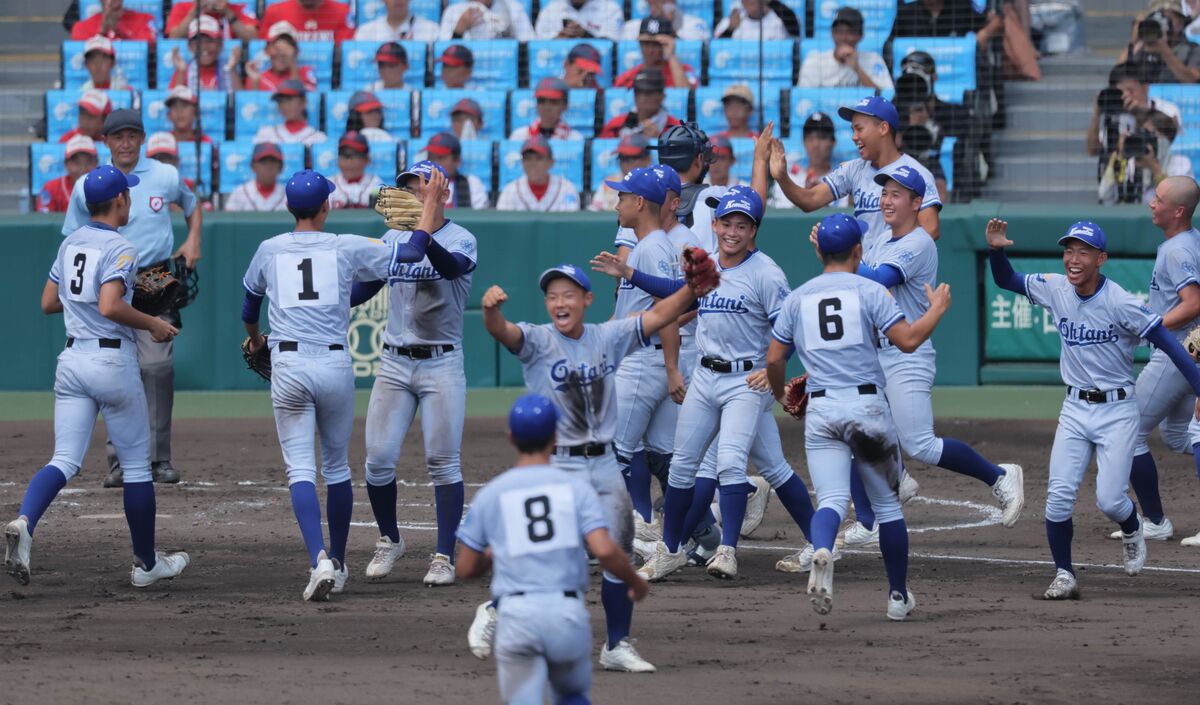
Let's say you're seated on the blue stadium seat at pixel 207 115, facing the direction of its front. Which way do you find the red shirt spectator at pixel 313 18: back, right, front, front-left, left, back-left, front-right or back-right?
back-left

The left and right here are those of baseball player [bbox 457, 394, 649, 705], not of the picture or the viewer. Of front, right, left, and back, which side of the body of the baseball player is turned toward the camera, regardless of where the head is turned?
back
